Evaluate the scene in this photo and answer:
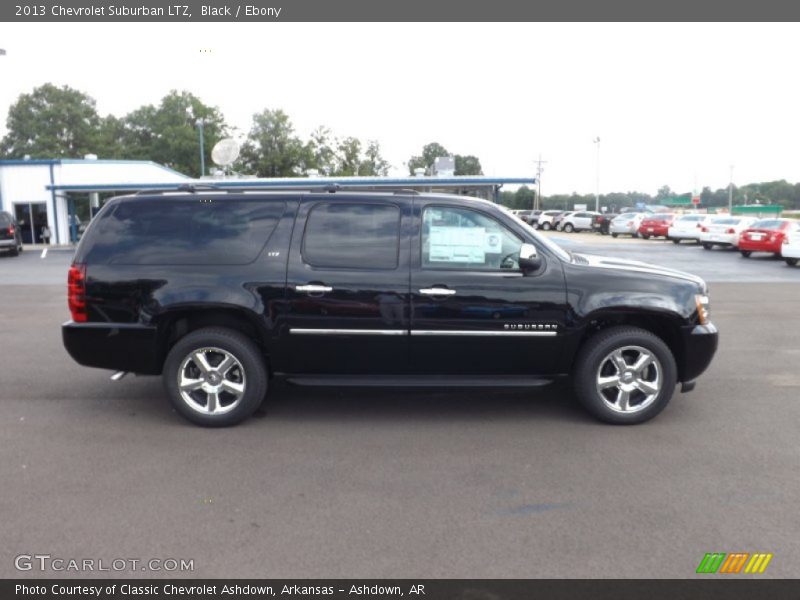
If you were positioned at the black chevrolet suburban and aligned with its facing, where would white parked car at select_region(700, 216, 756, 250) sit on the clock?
The white parked car is roughly at 10 o'clock from the black chevrolet suburban.

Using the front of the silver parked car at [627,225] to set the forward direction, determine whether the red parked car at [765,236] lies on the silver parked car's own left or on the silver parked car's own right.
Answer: on the silver parked car's own right

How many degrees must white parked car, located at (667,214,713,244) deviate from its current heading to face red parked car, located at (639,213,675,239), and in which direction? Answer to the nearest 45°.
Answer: approximately 45° to its left

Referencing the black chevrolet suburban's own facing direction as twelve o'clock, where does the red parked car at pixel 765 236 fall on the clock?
The red parked car is roughly at 10 o'clock from the black chevrolet suburban.

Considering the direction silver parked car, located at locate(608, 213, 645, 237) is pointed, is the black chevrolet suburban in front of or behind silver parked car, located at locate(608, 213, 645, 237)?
behind

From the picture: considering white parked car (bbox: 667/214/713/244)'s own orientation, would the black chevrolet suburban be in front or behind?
behind

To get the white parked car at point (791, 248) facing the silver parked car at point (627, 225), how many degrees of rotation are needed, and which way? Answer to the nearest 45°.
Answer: approximately 90° to its left

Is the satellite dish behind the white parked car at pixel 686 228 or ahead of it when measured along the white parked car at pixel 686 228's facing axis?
behind

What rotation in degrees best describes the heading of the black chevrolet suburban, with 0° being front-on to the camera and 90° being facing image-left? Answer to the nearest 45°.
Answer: approximately 270°
